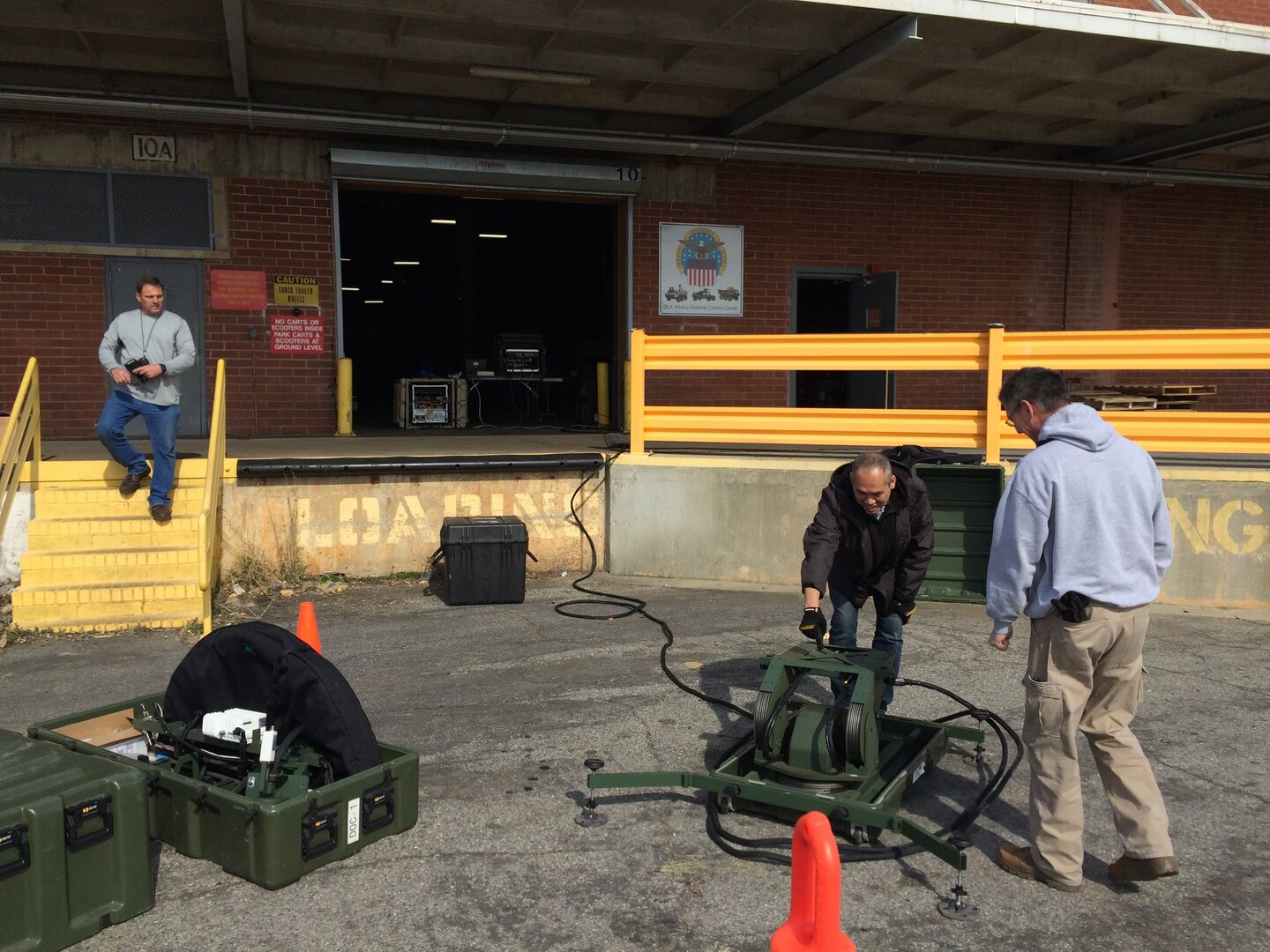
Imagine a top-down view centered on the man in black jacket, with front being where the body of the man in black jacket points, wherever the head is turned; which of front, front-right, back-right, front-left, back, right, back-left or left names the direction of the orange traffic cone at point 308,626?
right

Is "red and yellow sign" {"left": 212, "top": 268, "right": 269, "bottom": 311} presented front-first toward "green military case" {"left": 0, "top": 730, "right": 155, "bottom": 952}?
yes

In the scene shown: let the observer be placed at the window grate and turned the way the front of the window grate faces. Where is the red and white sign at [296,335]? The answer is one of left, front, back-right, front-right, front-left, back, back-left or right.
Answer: left

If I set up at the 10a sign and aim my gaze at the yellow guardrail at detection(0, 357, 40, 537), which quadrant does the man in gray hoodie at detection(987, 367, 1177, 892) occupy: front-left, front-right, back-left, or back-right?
front-left

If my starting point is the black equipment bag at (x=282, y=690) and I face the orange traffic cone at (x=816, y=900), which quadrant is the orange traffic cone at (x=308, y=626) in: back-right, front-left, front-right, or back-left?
back-left

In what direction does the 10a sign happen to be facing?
toward the camera

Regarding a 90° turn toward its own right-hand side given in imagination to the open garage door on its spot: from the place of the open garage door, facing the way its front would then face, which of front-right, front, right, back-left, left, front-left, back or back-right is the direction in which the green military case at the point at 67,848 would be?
left

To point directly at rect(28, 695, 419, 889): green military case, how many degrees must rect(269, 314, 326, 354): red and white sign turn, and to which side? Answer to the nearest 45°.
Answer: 0° — it already faces it

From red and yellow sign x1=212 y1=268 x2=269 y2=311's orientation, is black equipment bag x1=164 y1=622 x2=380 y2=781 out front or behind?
out front

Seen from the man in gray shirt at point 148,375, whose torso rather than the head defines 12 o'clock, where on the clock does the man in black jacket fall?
The man in black jacket is roughly at 11 o'clock from the man in gray shirt.

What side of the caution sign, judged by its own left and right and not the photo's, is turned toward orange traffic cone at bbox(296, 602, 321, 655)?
front

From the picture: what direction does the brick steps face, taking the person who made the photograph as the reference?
facing the viewer

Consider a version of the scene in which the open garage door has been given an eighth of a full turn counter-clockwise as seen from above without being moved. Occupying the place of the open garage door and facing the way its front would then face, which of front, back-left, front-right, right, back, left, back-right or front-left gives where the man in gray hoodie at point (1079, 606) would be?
front-right
